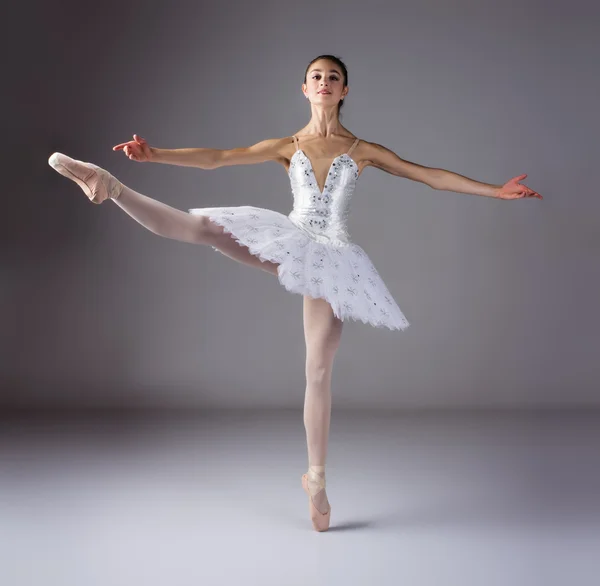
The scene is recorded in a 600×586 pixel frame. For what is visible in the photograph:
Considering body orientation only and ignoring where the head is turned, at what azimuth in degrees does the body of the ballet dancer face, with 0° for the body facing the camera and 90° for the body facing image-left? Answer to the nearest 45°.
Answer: approximately 0°
